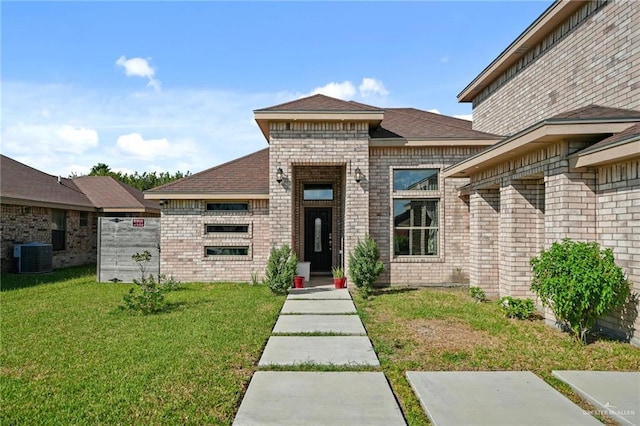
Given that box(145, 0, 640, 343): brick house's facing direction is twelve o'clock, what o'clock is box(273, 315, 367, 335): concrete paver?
The concrete paver is roughly at 1 o'clock from the brick house.

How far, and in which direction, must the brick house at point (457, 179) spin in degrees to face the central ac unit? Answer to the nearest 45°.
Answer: approximately 90° to its right

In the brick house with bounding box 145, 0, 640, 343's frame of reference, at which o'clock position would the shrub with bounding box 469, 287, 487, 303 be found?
The shrub is roughly at 12 o'clock from the brick house.

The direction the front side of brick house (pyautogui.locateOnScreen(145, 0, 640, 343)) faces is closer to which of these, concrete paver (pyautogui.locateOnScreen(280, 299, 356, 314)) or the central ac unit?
the concrete paver

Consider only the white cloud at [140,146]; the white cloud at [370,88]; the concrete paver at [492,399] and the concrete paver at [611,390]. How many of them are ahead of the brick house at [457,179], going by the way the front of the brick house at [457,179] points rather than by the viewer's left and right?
2

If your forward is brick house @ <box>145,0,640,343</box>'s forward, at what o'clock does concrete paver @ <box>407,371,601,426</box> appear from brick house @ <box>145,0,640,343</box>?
The concrete paver is roughly at 12 o'clock from the brick house.

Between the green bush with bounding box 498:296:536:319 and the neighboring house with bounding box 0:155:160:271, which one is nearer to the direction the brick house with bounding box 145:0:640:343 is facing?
the green bush

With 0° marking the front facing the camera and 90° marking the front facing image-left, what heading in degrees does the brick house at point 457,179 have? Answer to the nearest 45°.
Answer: approximately 0°

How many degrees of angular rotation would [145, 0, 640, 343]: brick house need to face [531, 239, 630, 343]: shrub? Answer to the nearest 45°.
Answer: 0° — it already faces it
